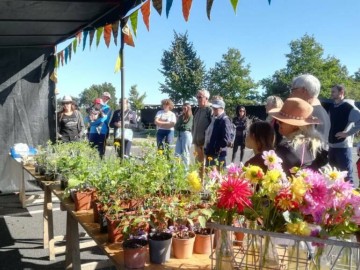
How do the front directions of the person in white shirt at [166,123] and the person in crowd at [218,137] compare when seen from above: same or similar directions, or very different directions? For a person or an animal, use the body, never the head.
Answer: same or similar directions

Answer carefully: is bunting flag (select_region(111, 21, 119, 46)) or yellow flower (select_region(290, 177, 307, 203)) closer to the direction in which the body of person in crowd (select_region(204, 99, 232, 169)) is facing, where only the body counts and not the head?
the bunting flag

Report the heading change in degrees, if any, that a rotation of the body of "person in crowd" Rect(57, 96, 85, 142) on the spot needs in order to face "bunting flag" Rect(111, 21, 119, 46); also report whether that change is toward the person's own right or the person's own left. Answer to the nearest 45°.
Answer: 0° — they already face it

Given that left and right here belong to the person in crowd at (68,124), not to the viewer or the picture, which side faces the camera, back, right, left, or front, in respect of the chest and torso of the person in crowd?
front

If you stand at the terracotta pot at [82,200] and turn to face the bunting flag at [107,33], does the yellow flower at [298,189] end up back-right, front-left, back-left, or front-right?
back-right

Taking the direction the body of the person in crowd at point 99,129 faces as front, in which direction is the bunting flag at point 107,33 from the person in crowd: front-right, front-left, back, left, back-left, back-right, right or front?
front-left

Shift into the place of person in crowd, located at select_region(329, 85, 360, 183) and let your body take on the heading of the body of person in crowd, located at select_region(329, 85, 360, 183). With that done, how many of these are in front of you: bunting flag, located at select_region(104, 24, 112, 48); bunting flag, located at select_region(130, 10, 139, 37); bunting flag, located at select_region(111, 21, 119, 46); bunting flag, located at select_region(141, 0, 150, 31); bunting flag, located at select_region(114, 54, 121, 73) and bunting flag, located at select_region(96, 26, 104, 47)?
6

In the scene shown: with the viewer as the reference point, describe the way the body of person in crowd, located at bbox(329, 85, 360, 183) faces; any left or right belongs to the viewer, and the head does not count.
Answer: facing the viewer and to the left of the viewer

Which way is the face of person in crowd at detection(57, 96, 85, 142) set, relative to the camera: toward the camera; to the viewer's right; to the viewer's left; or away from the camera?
toward the camera

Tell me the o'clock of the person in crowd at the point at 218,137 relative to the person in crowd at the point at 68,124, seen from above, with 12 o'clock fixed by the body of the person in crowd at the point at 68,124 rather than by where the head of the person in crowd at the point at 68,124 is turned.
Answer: the person in crowd at the point at 218,137 is roughly at 10 o'clock from the person in crowd at the point at 68,124.
